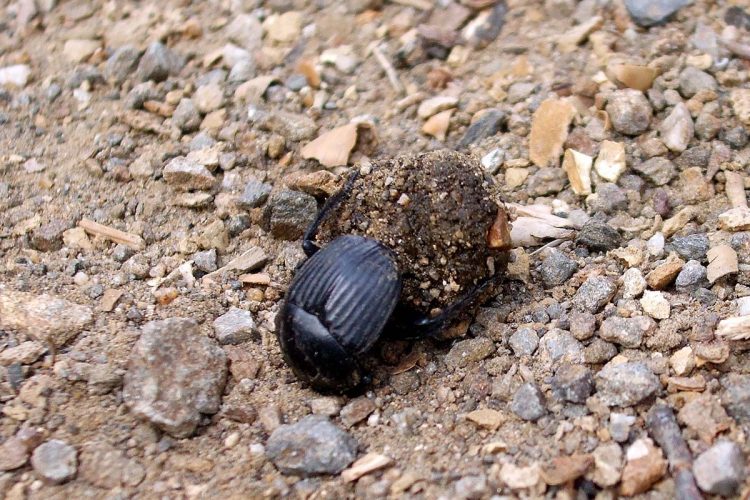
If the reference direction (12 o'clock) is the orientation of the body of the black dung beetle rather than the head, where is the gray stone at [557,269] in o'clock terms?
The gray stone is roughly at 7 o'clock from the black dung beetle.

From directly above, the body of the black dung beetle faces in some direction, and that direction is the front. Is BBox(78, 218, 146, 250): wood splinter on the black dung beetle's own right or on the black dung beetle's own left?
on the black dung beetle's own right

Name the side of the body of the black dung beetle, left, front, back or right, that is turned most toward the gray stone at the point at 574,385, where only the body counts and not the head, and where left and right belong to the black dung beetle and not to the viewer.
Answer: left

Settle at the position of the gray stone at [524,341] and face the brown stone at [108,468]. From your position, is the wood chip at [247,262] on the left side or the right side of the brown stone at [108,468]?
right

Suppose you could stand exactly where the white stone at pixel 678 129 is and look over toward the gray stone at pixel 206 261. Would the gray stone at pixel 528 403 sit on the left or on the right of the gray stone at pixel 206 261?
left

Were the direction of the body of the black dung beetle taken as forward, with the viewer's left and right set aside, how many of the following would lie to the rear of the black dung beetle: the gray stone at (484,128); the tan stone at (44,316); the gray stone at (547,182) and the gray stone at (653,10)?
3

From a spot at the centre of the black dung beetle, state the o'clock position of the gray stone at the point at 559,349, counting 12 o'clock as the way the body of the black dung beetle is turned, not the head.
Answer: The gray stone is roughly at 8 o'clock from the black dung beetle.

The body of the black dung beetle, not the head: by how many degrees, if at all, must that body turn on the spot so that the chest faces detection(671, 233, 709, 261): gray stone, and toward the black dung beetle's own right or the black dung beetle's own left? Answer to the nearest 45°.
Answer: approximately 135° to the black dung beetle's own left

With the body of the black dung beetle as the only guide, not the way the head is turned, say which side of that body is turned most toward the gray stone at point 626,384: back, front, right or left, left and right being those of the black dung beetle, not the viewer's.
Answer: left

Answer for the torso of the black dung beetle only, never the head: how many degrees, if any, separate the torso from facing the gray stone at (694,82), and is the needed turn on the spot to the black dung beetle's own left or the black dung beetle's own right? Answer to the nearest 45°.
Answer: approximately 180°

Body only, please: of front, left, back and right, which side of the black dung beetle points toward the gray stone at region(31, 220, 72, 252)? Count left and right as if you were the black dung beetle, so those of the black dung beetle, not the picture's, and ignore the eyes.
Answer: right

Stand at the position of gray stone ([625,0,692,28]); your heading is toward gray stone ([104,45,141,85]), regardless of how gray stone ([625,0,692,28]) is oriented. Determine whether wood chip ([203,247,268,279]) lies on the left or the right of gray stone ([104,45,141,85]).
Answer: left

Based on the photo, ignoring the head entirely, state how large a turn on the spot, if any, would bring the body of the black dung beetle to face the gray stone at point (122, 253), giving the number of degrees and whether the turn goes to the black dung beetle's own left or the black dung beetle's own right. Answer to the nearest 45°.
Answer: approximately 90° to the black dung beetle's own right

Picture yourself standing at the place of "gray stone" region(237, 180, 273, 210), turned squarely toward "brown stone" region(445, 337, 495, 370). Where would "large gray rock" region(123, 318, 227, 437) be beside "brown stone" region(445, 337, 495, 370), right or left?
right

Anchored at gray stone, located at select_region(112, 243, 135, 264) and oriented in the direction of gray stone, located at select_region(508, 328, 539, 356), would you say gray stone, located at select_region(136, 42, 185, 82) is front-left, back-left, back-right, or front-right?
back-left

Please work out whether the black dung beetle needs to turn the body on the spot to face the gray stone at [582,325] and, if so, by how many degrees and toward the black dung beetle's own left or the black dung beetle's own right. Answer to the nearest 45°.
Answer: approximately 135° to the black dung beetle's own left

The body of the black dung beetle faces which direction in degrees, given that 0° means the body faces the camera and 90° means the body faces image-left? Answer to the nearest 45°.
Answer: approximately 45°

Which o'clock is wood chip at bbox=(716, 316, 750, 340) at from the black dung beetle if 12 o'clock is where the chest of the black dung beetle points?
The wood chip is roughly at 8 o'clock from the black dung beetle.
